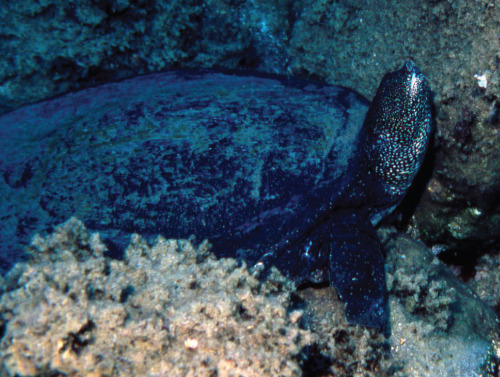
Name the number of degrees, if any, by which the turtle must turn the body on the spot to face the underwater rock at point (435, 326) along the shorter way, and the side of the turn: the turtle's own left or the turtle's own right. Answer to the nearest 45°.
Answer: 0° — it already faces it

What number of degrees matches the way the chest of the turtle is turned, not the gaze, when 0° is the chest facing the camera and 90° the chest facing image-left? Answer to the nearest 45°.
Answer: approximately 270°

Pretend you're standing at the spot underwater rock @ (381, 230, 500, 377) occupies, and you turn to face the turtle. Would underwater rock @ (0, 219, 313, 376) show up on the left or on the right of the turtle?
left

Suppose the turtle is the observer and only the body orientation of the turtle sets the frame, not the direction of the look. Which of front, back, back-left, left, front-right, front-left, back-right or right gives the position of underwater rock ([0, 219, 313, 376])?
right
